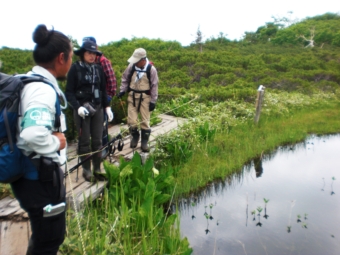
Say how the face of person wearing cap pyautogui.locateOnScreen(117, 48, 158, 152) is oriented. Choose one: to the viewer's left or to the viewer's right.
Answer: to the viewer's left

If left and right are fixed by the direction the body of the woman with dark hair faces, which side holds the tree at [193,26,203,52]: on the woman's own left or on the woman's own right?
on the woman's own left

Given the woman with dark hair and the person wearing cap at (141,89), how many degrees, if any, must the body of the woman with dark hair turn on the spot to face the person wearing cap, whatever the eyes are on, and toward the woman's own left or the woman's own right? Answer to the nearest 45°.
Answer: approximately 45° to the woman's own left

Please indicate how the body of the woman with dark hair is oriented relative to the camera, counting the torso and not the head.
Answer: to the viewer's right

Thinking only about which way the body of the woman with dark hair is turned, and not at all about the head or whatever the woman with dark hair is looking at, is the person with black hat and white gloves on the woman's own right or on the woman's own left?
on the woman's own left

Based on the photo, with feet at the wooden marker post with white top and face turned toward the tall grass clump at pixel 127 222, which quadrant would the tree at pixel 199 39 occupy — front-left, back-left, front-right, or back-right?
back-right
